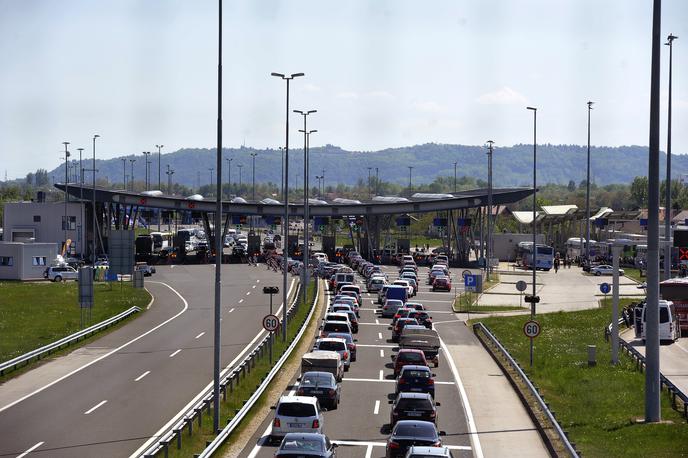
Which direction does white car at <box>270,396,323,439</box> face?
away from the camera

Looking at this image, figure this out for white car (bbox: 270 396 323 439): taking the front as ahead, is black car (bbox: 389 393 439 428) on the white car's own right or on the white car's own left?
on the white car's own right

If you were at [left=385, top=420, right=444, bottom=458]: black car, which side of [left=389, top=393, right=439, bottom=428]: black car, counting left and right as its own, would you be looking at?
back

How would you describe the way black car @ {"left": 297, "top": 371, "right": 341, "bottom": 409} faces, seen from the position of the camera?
facing away from the viewer

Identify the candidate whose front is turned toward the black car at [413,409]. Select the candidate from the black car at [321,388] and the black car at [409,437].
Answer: the black car at [409,437]

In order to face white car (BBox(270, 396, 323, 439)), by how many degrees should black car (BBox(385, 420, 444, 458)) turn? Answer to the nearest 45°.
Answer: approximately 45° to its left

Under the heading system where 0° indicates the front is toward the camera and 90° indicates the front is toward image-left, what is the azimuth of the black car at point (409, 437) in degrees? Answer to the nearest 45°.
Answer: approximately 180°

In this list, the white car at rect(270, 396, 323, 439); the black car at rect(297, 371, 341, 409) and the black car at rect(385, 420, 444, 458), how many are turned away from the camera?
3

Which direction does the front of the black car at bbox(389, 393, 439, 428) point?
away from the camera
